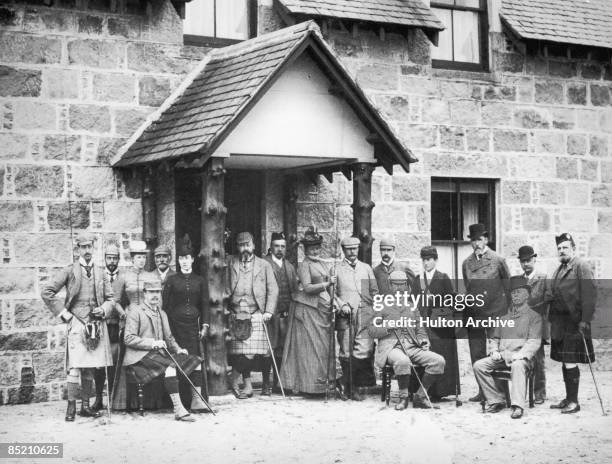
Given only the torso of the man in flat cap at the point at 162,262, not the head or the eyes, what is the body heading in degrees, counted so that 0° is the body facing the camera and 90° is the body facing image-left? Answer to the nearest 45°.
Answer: approximately 0°

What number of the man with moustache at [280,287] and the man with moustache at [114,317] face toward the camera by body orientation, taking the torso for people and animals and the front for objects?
2

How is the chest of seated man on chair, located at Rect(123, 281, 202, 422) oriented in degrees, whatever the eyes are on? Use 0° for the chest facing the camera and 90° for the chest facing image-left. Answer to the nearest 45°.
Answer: approximately 315°

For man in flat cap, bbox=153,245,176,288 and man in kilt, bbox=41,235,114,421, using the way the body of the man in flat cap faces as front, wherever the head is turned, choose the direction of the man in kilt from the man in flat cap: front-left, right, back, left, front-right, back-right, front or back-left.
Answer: front-right

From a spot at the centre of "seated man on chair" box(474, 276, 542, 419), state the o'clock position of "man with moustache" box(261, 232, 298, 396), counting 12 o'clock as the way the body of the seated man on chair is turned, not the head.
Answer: The man with moustache is roughly at 2 o'clock from the seated man on chair.

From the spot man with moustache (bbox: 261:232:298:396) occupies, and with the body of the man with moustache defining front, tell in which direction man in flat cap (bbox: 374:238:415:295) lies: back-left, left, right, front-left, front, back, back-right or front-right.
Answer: left

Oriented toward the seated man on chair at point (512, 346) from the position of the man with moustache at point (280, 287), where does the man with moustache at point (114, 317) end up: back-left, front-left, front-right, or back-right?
back-right
